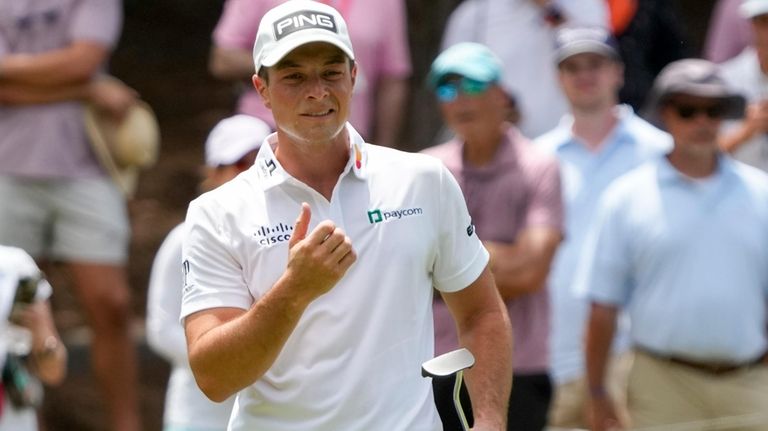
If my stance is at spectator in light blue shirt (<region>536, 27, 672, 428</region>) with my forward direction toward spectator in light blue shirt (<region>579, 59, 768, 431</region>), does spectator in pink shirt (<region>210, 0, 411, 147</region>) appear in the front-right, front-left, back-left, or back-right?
back-right

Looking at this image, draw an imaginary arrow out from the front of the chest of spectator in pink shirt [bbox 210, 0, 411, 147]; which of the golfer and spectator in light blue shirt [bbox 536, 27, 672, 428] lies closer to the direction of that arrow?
the golfer

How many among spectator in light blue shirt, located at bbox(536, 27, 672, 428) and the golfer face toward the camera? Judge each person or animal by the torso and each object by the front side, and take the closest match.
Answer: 2

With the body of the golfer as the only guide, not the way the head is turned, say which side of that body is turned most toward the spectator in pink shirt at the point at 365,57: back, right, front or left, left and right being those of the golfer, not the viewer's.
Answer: back

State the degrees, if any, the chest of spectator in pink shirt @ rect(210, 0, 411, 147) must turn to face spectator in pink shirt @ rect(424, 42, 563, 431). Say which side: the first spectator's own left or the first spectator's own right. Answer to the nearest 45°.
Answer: approximately 45° to the first spectator's own left
